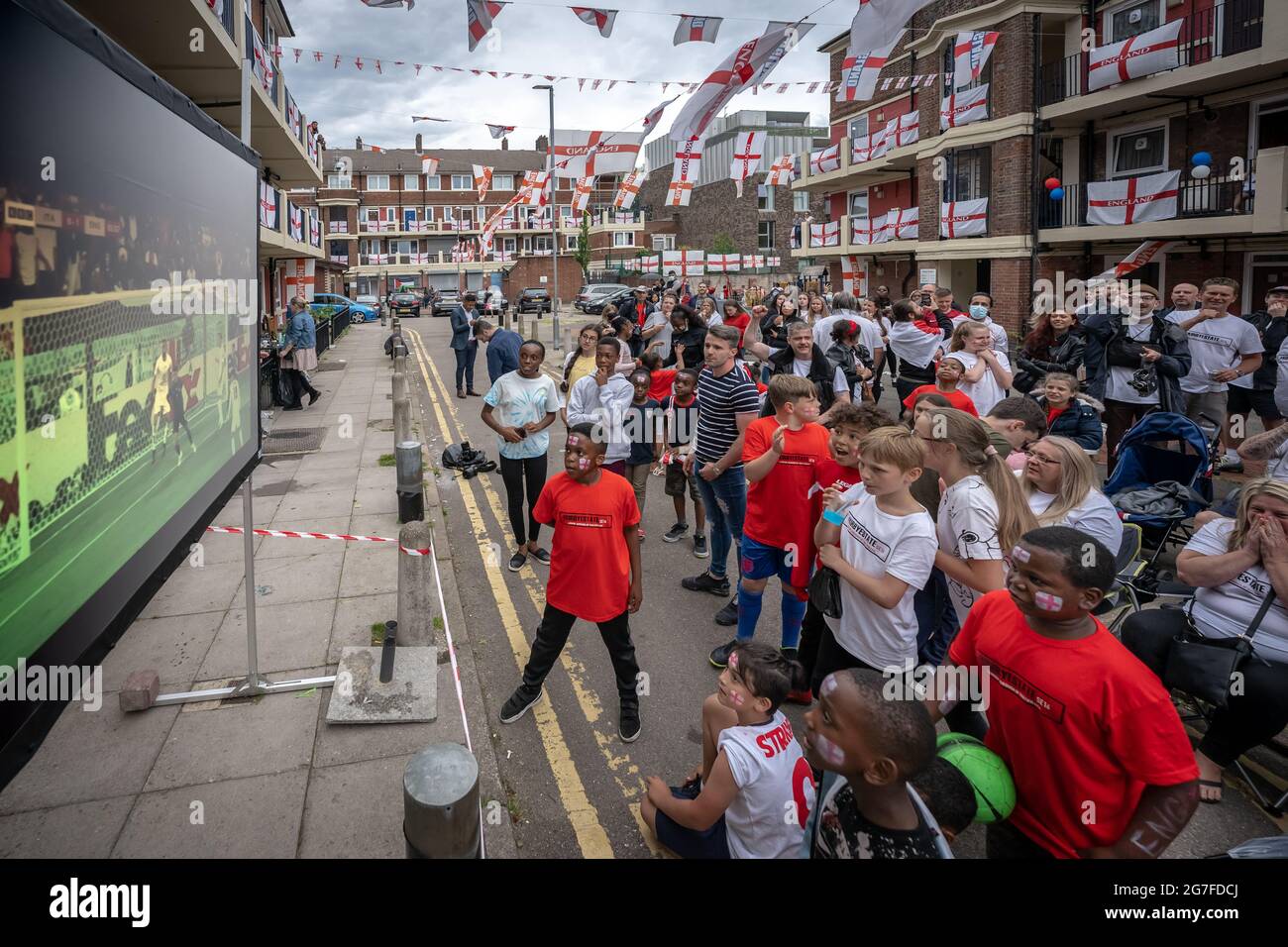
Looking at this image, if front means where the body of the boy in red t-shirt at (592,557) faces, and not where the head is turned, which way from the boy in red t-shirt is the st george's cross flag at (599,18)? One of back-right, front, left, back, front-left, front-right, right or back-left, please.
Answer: back

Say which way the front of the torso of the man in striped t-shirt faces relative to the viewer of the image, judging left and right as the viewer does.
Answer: facing the viewer and to the left of the viewer

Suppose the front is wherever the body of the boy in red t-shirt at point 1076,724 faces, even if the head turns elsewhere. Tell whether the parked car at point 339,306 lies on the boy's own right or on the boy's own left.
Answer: on the boy's own right

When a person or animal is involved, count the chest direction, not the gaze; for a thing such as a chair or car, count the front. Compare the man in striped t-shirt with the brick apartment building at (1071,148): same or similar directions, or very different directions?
same or similar directions

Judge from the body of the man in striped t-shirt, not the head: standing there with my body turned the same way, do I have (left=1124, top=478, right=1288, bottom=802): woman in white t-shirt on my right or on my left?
on my left

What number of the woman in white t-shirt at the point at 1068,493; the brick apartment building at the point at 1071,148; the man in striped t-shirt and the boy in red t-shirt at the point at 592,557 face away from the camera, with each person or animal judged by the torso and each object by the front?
0

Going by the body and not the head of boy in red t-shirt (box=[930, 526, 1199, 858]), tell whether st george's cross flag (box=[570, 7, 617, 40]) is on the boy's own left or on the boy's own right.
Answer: on the boy's own right

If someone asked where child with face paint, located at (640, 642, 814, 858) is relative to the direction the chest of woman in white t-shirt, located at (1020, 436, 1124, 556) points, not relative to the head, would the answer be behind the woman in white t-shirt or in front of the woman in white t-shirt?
in front

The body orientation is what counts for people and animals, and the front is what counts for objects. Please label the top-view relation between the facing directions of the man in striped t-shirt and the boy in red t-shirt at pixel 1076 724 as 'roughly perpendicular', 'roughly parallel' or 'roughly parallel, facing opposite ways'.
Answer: roughly parallel

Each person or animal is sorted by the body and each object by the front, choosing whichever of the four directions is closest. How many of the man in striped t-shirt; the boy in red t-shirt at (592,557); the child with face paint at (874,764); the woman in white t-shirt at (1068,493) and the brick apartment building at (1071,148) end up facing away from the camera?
0

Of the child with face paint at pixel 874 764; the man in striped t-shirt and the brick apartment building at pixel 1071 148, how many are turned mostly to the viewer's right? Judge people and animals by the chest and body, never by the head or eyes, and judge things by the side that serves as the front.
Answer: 0

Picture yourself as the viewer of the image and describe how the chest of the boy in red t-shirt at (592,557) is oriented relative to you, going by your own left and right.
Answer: facing the viewer

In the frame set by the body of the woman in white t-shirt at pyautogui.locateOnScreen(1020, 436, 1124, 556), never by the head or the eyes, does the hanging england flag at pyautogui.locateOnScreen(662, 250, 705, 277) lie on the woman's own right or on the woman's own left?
on the woman's own right

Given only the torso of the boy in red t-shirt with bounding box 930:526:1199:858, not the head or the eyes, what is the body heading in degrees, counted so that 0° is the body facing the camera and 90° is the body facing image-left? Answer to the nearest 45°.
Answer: approximately 45°

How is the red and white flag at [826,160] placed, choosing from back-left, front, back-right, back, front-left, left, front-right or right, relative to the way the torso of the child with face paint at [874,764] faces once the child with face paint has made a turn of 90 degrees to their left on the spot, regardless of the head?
back-left

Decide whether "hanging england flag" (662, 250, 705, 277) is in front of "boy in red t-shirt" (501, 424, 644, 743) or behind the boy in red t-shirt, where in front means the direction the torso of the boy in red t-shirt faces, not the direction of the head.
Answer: behind

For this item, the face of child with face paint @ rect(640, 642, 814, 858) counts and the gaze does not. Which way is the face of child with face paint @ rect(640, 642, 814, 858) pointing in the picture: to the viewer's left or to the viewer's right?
to the viewer's left
